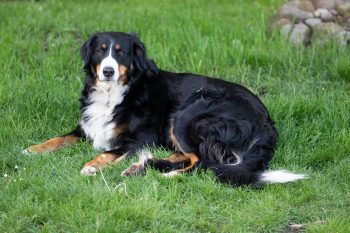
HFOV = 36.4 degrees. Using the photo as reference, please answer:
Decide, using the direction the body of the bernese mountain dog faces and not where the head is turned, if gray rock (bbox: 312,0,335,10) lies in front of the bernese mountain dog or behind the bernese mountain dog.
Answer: behind

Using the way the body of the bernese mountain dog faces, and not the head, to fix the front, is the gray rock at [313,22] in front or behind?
behind

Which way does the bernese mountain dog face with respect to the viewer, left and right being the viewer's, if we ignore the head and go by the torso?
facing the viewer and to the left of the viewer

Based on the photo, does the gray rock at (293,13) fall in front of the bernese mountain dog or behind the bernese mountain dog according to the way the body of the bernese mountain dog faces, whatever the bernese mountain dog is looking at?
behind

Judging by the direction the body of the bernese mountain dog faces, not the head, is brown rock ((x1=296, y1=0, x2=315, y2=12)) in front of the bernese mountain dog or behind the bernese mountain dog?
behind

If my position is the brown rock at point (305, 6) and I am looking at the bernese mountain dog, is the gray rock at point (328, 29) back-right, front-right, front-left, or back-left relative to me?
front-left
